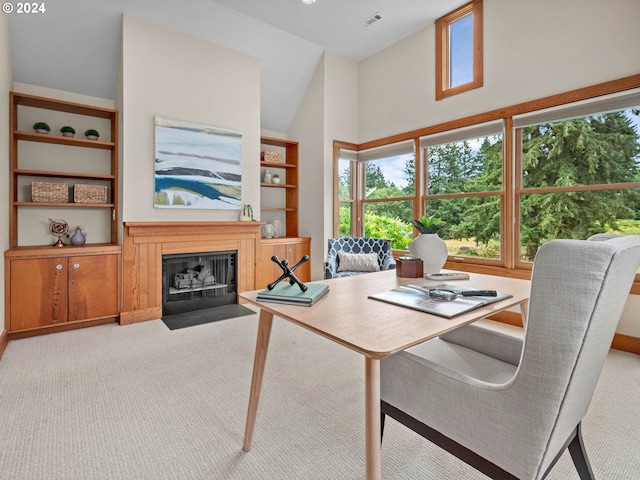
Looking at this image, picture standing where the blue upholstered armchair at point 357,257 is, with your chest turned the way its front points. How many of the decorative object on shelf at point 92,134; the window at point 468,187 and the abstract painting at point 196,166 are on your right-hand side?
2

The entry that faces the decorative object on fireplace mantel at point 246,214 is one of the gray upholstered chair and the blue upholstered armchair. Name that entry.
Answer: the gray upholstered chair

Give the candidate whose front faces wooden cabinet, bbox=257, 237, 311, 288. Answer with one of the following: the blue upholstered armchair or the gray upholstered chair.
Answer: the gray upholstered chair

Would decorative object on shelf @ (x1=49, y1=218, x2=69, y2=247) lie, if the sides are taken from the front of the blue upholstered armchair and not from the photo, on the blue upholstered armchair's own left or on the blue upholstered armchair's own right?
on the blue upholstered armchair's own right

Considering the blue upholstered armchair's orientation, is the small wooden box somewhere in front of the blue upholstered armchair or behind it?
in front

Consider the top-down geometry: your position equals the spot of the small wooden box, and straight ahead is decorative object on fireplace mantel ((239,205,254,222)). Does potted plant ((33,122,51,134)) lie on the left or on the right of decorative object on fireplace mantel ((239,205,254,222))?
left

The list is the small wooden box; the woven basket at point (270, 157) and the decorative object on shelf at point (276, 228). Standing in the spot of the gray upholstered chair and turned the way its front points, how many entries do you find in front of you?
3

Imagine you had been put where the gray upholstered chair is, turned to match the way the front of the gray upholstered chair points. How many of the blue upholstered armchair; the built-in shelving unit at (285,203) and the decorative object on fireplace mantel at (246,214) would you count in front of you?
3

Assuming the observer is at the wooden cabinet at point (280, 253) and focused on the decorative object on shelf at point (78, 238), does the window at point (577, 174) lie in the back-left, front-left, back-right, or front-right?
back-left

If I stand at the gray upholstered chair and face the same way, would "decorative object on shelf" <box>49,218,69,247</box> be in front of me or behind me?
in front

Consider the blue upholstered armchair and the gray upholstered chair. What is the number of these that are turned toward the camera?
1

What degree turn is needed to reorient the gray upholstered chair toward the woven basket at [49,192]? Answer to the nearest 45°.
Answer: approximately 45° to its left

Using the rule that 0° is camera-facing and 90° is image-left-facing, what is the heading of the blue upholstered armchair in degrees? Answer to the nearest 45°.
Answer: approximately 0°

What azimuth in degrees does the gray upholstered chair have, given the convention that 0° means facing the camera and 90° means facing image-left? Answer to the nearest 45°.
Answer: approximately 135°

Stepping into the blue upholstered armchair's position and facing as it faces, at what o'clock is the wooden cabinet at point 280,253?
The wooden cabinet is roughly at 4 o'clock from the blue upholstered armchair.
